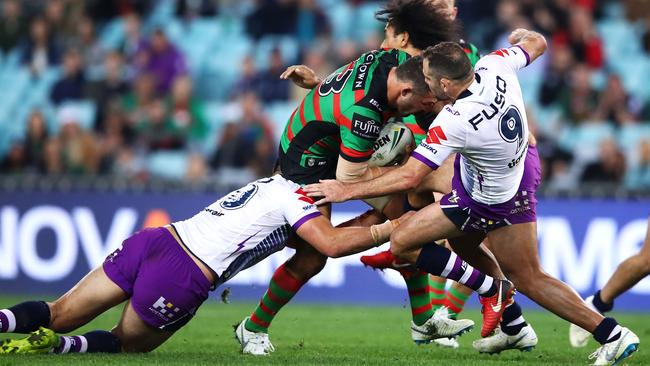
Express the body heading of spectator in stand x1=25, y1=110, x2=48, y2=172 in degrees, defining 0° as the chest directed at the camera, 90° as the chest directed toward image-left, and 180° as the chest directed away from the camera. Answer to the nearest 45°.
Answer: approximately 0°

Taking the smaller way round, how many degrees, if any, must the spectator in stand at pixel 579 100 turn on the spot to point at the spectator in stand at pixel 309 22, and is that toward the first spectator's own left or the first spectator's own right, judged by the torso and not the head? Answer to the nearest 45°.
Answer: approximately 90° to the first spectator's own right

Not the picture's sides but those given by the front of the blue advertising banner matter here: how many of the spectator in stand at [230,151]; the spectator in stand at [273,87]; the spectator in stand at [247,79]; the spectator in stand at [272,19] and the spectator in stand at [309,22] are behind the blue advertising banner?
5

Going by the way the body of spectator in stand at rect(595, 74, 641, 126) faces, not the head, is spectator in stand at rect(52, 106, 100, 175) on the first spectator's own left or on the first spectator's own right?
on the first spectator's own right

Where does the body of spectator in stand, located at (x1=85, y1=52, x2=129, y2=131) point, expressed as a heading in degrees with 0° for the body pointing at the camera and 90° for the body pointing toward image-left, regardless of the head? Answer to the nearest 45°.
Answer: approximately 0°

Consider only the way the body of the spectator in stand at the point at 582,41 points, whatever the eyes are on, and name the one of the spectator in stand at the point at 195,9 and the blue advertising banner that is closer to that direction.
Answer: the blue advertising banner

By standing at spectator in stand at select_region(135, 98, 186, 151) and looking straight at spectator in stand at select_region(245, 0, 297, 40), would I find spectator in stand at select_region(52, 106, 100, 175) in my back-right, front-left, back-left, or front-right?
back-left
